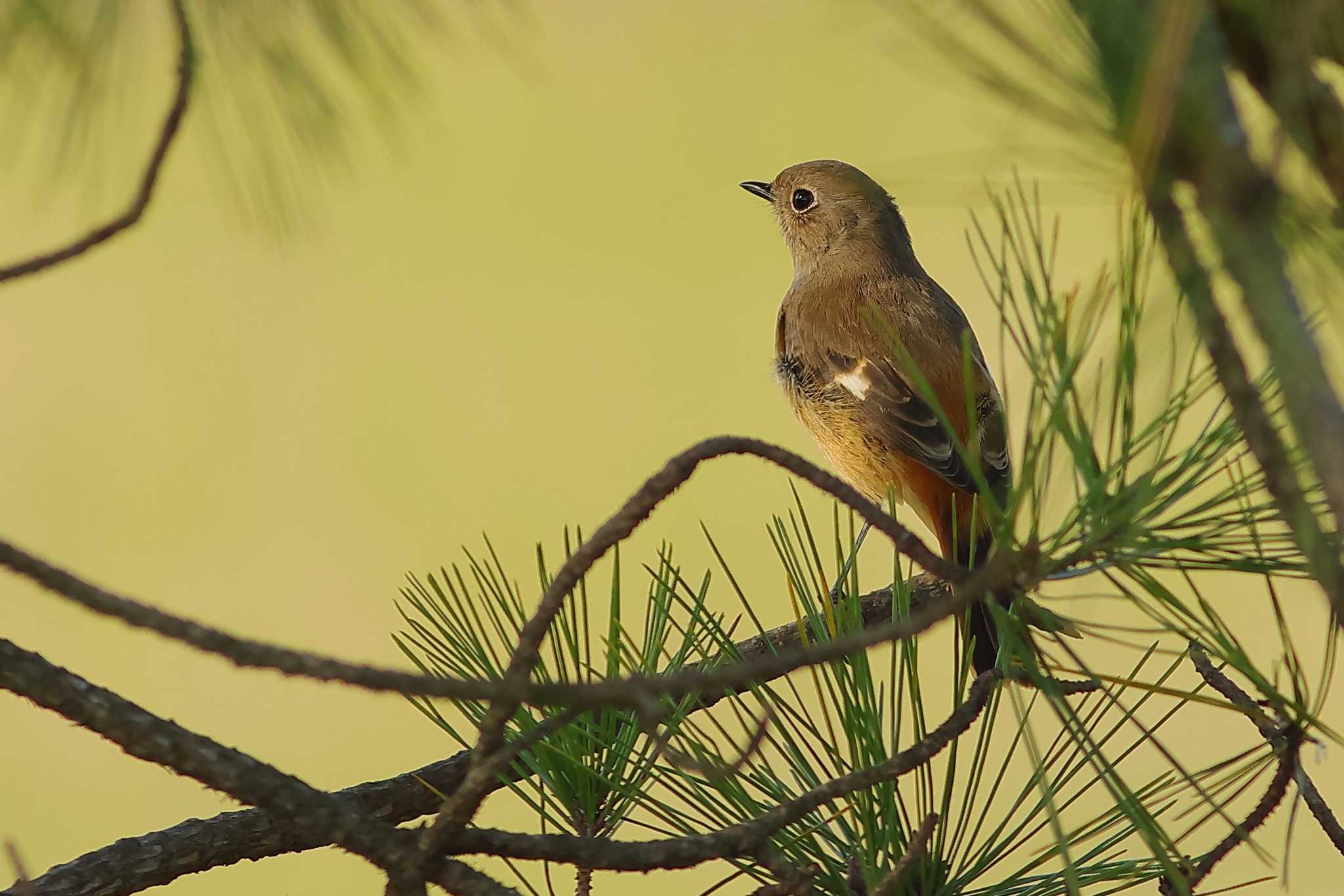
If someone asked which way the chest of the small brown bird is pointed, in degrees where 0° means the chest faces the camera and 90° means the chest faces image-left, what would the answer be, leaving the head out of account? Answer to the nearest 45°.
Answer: approximately 135°

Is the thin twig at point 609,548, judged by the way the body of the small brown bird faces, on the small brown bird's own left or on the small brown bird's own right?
on the small brown bird's own left

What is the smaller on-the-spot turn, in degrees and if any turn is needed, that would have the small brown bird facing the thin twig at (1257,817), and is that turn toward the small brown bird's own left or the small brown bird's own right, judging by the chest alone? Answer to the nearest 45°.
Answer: approximately 135° to the small brown bird's own right

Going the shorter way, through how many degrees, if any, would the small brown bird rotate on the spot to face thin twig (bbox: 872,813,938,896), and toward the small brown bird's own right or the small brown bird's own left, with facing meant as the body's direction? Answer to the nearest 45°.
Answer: approximately 135° to the small brown bird's own left
